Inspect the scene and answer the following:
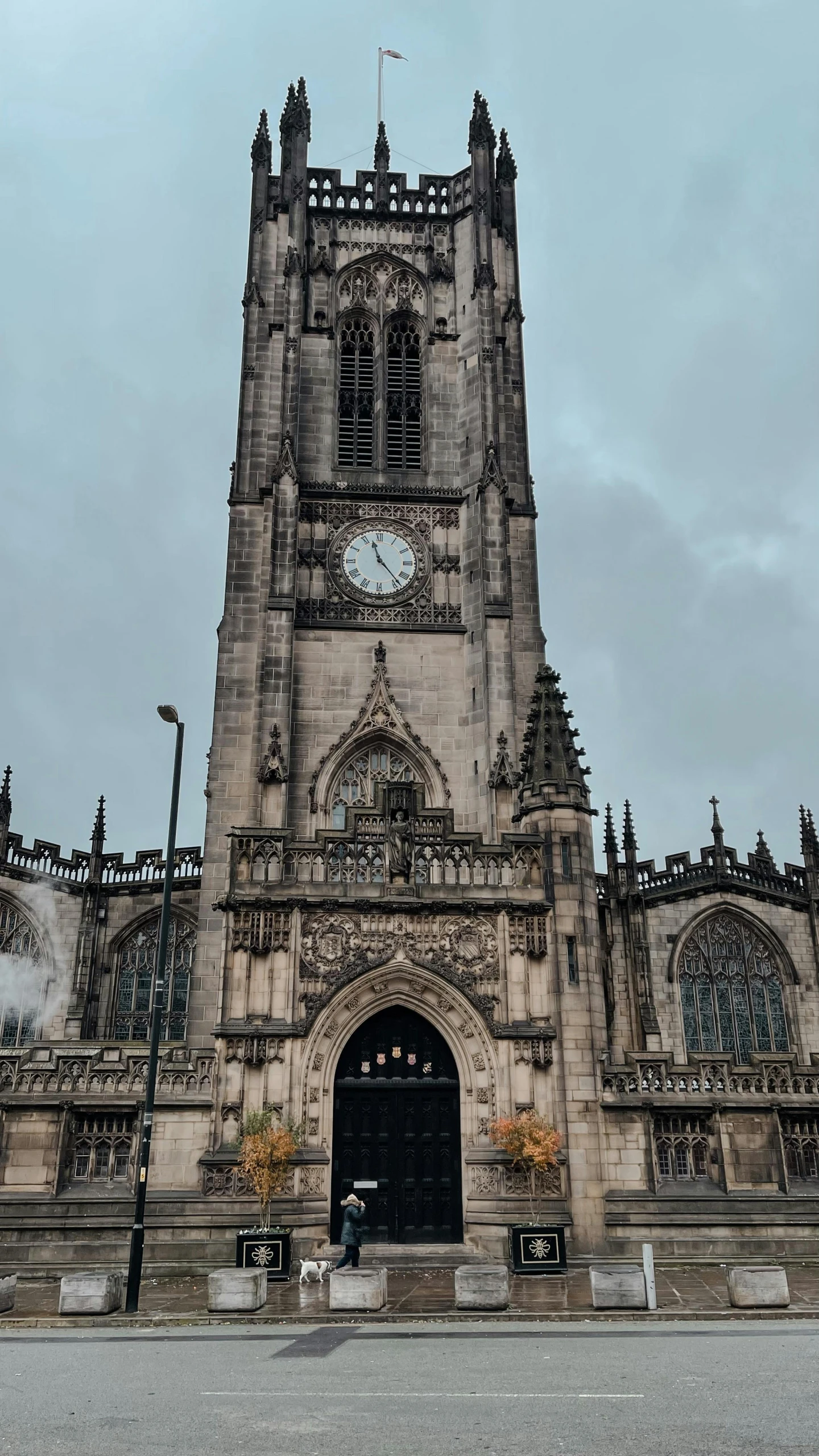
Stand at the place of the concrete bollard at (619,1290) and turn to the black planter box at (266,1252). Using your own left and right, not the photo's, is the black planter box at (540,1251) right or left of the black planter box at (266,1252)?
right

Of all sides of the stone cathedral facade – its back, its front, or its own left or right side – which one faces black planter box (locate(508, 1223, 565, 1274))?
front

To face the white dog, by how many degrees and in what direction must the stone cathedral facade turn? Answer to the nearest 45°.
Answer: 0° — it already faces it

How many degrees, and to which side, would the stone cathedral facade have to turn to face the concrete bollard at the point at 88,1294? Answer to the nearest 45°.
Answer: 0° — it already faces it

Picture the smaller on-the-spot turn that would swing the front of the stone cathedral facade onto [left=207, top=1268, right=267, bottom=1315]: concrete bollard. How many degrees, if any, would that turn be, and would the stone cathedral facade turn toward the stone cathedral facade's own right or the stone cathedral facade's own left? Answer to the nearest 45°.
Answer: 0° — it already faces it

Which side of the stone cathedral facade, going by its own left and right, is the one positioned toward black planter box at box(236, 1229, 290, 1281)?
front

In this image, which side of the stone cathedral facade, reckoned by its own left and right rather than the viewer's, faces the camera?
front

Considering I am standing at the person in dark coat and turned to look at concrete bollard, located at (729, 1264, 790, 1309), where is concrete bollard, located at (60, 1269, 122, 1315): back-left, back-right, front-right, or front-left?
back-right

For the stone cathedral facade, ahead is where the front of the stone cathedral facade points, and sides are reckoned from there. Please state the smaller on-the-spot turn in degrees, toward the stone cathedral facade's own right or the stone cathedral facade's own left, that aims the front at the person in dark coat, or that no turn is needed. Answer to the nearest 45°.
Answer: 0° — it already faces them

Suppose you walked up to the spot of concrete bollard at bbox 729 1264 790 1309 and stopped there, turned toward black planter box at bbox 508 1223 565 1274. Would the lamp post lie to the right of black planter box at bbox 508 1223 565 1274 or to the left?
left
